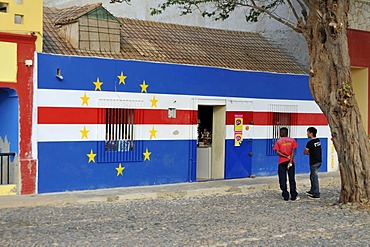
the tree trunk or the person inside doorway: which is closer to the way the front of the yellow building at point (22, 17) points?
the tree trunk

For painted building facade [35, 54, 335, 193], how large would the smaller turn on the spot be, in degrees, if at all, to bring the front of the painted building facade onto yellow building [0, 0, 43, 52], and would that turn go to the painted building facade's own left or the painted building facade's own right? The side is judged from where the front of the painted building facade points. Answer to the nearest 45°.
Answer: approximately 90° to the painted building facade's own right

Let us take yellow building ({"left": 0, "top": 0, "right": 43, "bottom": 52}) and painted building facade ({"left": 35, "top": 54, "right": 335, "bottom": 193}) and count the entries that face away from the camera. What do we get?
0

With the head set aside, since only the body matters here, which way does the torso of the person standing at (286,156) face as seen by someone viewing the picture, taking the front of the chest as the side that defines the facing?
away from the camera

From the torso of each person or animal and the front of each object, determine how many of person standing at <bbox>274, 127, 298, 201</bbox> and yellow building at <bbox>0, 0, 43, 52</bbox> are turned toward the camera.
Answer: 1

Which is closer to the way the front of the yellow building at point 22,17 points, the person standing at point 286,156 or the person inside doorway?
the person standing

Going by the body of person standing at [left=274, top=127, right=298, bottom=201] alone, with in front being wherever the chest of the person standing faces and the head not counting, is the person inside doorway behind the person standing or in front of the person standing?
in front

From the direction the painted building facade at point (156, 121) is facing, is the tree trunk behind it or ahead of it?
ahead

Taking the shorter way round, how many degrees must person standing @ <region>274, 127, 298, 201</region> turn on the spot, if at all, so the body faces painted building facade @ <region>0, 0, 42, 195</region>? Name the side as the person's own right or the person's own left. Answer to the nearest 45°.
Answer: approximately 90° to the person's own left

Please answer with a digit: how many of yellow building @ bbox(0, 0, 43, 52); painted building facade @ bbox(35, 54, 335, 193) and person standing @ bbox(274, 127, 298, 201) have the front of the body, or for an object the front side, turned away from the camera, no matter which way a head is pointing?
1

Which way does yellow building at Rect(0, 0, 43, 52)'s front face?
toward the camera

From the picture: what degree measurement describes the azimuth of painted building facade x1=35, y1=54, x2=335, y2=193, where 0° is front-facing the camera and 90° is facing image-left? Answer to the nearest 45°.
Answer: approximately 315°
